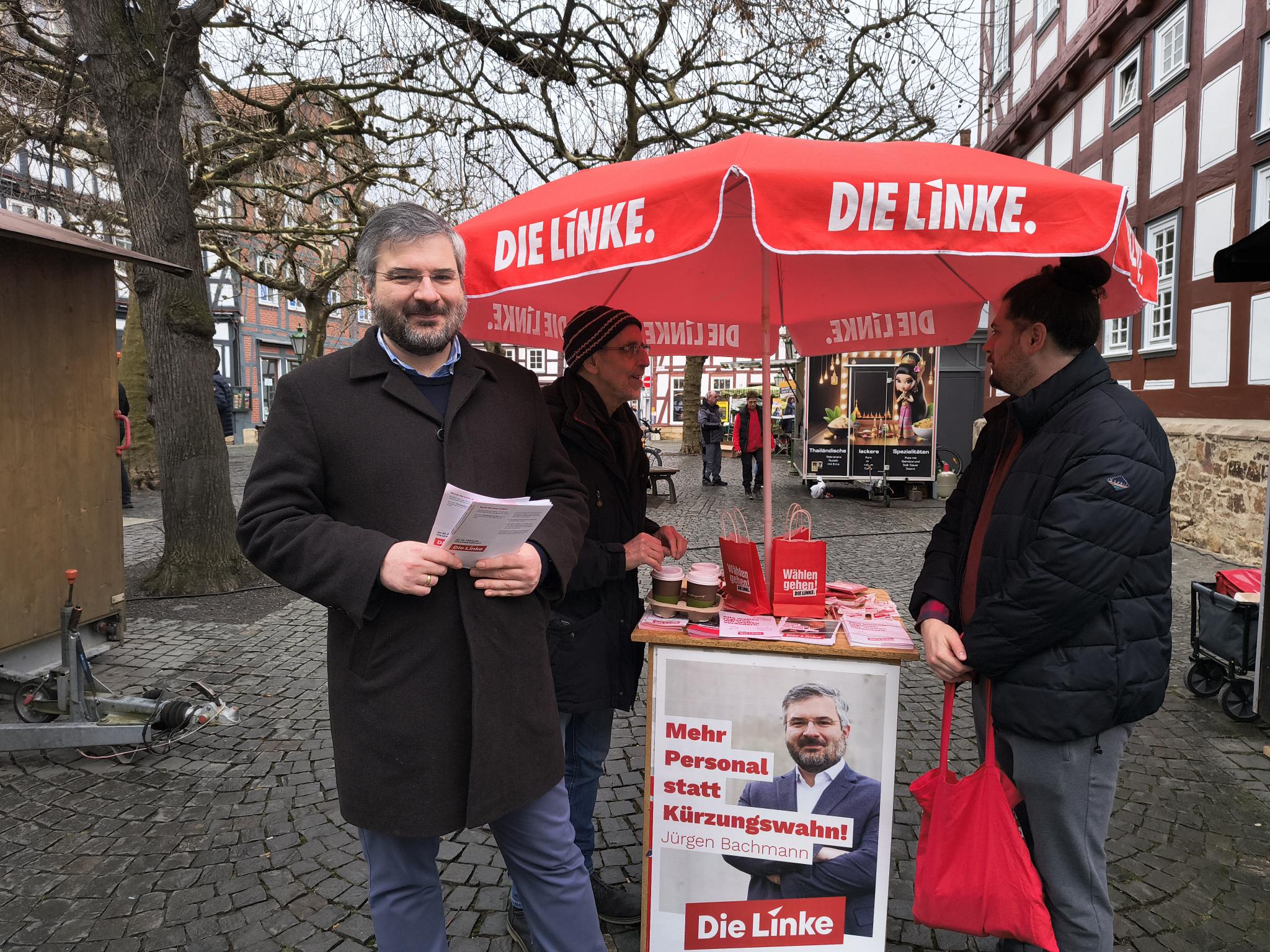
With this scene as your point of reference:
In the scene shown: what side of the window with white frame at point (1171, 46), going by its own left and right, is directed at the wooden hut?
front

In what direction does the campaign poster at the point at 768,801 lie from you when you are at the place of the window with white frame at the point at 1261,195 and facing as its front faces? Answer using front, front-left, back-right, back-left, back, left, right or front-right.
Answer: front-left

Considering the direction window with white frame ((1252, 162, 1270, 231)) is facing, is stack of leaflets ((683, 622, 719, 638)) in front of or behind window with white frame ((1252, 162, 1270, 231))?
in front

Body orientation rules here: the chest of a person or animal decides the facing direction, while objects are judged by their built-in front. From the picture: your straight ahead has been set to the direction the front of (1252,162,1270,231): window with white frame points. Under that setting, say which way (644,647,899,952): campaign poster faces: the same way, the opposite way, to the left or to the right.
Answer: to the left

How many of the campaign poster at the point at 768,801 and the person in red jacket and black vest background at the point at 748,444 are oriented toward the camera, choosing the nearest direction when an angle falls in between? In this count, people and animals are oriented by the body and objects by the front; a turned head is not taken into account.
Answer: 2

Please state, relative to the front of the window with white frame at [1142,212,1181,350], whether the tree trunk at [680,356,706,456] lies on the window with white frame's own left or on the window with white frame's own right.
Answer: on the window with white frame's own right

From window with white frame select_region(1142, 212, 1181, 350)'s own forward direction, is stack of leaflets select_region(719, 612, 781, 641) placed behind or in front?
in front

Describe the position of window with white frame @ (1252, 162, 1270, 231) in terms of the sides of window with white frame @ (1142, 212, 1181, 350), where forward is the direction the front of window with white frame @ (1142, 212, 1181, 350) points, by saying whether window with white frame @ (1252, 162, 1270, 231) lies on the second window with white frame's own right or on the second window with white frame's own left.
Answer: on the second window with white frame's own left

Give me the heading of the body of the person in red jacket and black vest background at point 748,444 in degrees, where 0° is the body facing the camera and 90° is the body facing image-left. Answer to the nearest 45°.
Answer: approximately 0°
